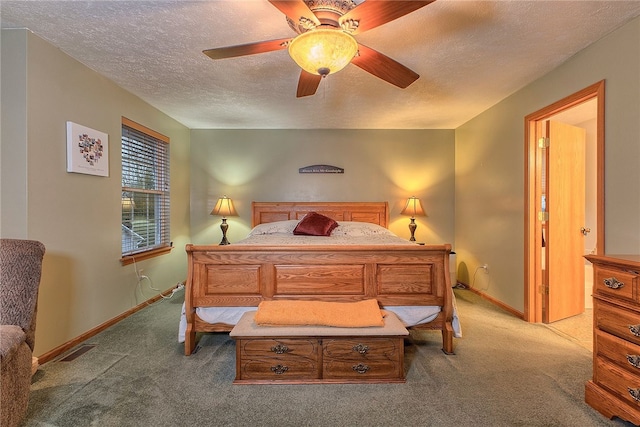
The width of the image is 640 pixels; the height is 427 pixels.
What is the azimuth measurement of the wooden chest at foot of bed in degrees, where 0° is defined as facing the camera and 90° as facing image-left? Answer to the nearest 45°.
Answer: approximately 0°

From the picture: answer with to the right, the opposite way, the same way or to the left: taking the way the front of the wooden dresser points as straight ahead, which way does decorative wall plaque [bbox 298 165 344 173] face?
to the left

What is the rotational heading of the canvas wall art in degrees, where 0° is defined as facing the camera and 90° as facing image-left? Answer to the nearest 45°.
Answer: approximately 315°

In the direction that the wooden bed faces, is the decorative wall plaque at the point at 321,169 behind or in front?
behind

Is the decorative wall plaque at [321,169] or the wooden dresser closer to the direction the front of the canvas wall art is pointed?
the wooden dresser

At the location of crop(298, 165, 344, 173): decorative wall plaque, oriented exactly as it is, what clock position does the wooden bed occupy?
The wooden bed is roughly at 12 o'clock from the decorative wall plaque.

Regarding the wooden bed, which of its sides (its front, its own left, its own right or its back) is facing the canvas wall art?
right

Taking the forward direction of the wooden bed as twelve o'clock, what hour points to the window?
The window is roughly at 4 o'clock from the wooden bed.

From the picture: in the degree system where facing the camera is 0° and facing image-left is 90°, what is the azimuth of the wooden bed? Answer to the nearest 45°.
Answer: approximately 0°
